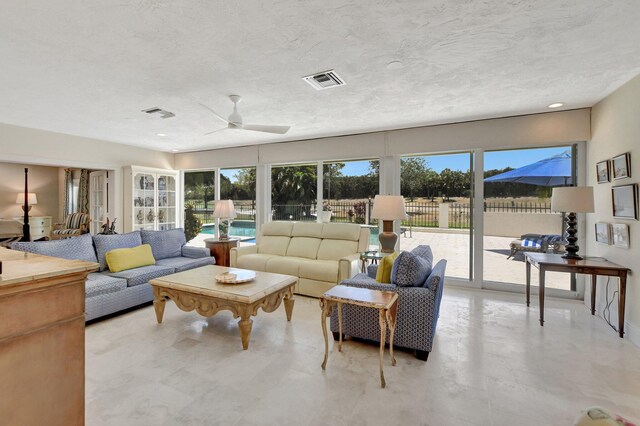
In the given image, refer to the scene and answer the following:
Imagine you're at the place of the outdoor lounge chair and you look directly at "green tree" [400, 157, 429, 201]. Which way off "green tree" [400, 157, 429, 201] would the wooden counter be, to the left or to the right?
left

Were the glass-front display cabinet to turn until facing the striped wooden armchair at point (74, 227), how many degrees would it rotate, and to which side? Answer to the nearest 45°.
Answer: approximately 180°

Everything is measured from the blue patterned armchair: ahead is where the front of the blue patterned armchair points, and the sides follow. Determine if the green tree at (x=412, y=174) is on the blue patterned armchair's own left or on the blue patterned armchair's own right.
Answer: on the blue patterned armchair's own right

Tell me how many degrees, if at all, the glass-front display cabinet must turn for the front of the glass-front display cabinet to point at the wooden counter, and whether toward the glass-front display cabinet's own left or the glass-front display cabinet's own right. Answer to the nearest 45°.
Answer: approximately 45° to the glass-front display cabinet's own right

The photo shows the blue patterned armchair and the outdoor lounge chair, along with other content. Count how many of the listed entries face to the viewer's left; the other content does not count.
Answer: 2

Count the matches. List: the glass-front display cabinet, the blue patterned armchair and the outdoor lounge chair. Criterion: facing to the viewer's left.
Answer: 2

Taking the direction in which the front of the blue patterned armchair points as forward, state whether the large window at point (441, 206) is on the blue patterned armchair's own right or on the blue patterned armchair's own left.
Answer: on the blue patterned armchair's own right

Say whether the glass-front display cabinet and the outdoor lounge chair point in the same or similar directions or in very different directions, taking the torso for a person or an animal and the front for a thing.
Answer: very different directions

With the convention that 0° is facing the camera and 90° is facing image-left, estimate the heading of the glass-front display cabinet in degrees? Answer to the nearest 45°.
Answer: approximately 315°

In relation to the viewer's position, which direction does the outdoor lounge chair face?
facing to the left of the viewer

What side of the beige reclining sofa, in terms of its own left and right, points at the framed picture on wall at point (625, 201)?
left

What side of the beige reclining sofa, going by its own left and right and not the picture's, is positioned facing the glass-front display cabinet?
right
